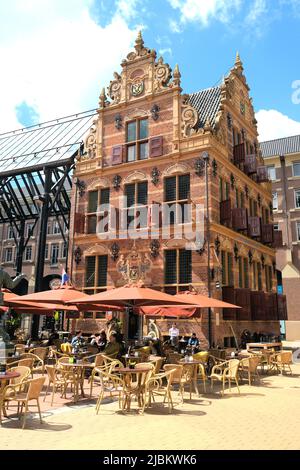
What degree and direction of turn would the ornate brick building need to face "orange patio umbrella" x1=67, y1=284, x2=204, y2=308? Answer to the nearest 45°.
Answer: approximately 45° to its left

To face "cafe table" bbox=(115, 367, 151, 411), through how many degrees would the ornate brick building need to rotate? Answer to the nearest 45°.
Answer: approximately 45° to its left

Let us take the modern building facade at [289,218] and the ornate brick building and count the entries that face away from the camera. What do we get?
0

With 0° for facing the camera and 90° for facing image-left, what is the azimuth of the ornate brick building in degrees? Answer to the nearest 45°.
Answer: approximately 45°

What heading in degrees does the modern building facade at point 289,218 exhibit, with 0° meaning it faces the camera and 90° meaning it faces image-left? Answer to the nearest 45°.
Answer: approximately 45°

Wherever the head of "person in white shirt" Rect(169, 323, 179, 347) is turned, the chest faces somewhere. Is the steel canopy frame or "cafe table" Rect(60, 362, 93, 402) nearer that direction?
the cafe table

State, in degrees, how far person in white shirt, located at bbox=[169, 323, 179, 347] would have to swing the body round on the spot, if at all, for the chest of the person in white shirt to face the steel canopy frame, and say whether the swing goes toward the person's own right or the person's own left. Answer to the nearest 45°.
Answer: approximately 135° to the person's own right

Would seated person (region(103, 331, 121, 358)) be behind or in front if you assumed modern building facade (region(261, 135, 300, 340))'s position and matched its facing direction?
in front
